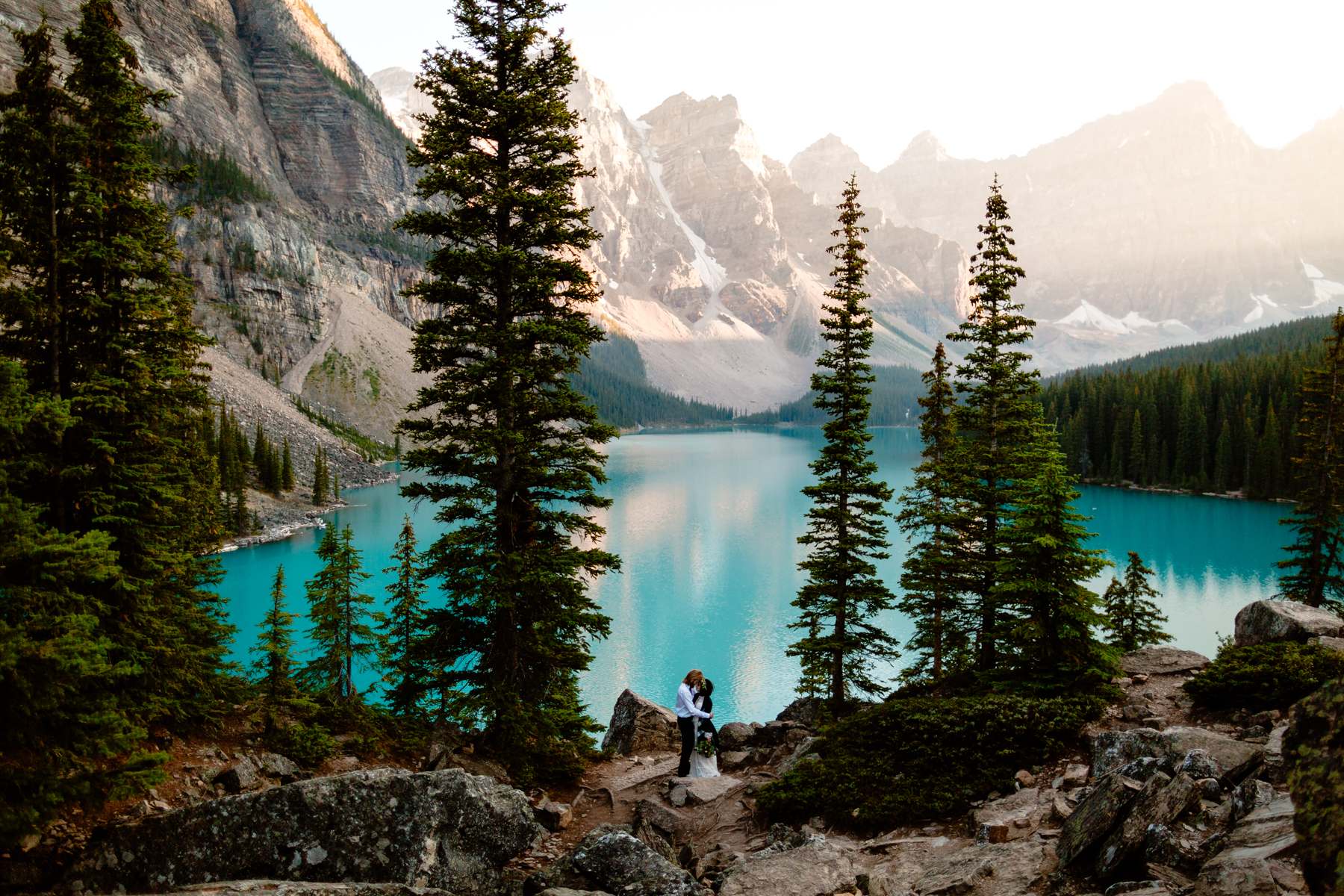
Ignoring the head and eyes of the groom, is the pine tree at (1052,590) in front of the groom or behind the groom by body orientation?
in front

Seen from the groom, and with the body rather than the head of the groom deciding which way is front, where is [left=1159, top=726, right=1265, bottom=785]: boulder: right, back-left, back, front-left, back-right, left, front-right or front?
front-right

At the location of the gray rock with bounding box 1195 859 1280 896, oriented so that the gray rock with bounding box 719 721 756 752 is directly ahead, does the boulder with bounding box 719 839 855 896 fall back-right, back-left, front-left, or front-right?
front-left

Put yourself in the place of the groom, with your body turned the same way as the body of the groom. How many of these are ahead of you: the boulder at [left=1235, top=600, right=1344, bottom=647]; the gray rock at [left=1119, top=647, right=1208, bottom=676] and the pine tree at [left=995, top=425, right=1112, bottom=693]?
3

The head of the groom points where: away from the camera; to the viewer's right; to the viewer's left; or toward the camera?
to the viewer's right

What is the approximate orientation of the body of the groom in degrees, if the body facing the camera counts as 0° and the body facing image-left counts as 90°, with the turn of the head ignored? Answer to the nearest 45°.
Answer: approximately 270°

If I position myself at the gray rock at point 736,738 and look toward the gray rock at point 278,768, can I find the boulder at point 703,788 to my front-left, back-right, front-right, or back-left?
front-left

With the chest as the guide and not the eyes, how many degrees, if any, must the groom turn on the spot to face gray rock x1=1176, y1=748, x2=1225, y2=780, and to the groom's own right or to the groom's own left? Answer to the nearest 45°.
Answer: approximately 45° to the groom's own right

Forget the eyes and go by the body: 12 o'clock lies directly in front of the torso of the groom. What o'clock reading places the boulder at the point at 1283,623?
The boulder is roughly at 12 o'clock from the groom.

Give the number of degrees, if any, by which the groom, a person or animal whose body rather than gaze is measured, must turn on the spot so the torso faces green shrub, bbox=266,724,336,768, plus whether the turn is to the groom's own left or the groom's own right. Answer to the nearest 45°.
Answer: approximately 135° to the groom's own right
